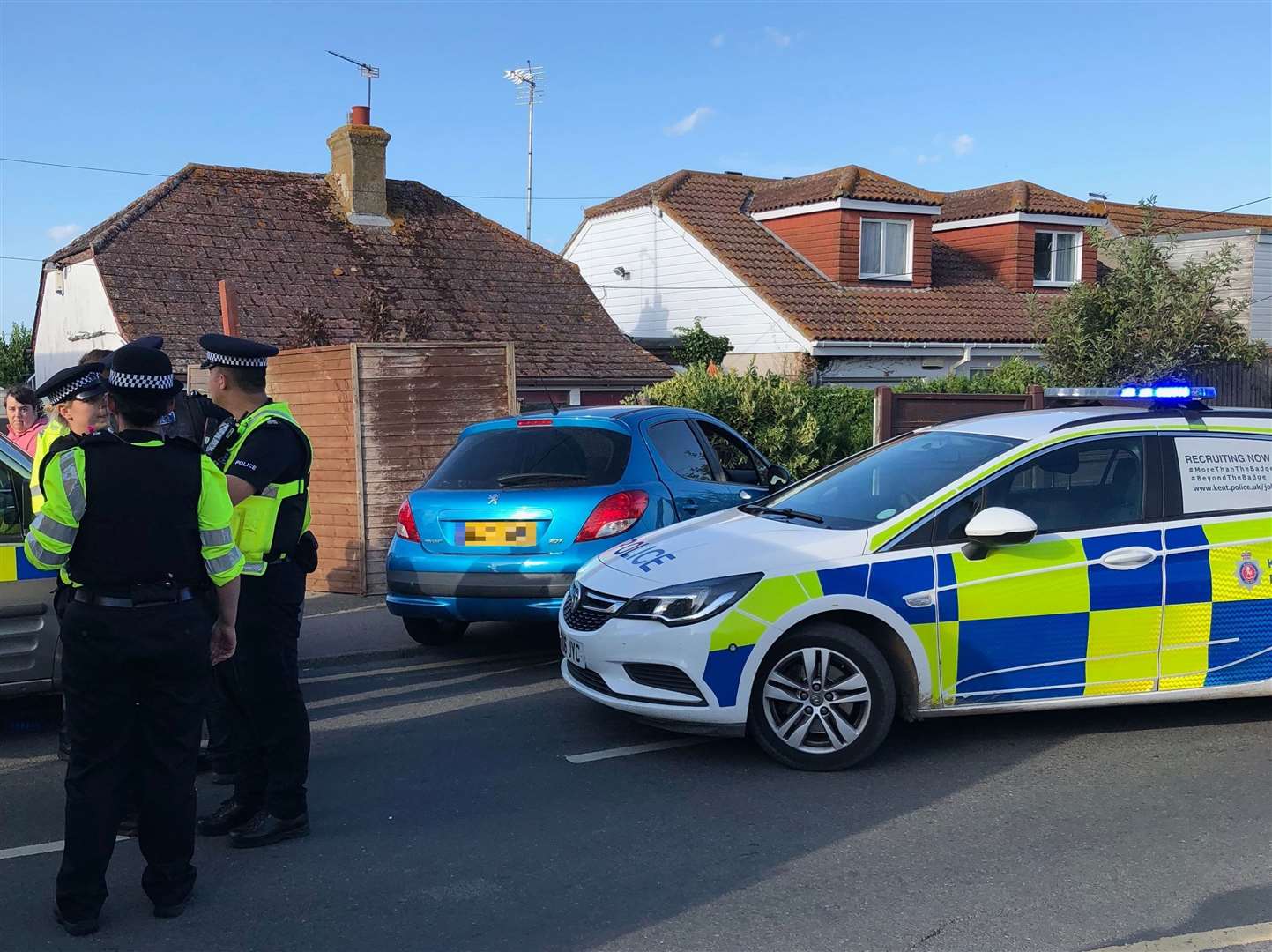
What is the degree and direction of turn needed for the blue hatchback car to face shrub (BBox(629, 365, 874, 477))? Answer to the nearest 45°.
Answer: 0° — it already faces it

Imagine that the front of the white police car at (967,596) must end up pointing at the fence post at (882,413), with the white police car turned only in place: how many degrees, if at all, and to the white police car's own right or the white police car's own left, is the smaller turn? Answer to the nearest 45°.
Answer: approximately 135° to the white police car's own right

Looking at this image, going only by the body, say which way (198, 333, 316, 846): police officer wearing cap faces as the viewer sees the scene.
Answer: to the viewer's left

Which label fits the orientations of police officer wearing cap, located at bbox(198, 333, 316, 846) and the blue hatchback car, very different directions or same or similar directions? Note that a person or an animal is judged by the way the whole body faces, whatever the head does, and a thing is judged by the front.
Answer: very different directions

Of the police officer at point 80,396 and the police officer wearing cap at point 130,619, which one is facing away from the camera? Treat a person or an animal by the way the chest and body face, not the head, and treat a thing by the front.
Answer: the police officer wearing cap

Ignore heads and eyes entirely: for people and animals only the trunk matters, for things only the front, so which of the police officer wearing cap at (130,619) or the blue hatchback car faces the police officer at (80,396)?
the police officer wearing cap

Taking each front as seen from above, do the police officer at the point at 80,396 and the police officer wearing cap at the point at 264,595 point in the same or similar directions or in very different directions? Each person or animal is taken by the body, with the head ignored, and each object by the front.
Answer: very different directions

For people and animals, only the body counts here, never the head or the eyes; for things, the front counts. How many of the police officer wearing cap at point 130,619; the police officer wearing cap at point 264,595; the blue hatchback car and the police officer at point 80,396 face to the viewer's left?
1

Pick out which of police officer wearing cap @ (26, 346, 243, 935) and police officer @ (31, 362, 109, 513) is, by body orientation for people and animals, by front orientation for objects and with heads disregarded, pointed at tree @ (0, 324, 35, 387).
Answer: the police officer wearing cap

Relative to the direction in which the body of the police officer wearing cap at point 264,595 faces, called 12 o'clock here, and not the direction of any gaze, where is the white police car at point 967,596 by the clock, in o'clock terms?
The white police car is roughly at 6 o'clock from the police officer wearing cap.

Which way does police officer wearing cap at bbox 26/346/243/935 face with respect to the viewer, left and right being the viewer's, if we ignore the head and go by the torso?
facing away from the viewer

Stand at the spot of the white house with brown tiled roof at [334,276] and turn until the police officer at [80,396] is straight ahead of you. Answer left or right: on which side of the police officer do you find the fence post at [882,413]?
left

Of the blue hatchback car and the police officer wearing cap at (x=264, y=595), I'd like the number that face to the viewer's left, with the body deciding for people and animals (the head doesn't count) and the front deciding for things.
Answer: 1

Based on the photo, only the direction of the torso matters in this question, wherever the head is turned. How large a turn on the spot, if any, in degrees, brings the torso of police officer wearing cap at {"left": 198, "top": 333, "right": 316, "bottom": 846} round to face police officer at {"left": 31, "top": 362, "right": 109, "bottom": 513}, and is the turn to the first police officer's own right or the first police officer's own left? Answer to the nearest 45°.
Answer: approximately 45° to the first police officer's own right

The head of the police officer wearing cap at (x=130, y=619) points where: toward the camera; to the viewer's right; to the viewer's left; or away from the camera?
away from the camera
